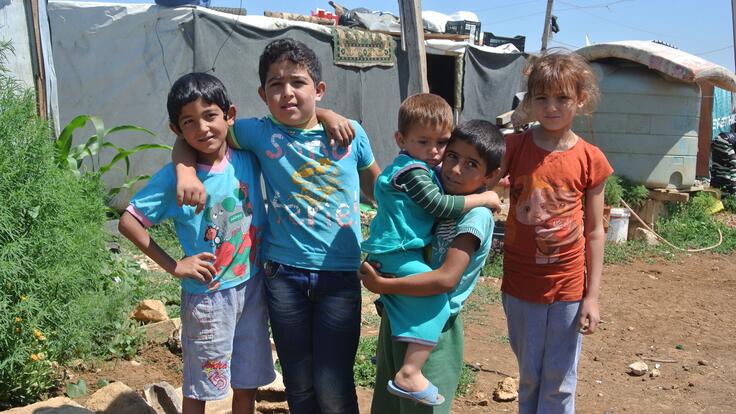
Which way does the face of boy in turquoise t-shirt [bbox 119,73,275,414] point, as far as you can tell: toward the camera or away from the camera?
toward the camera

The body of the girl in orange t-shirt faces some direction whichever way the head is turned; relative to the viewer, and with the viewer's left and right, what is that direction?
facing the viewer

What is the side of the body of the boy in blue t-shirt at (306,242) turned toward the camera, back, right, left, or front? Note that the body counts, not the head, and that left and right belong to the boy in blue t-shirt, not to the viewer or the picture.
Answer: front

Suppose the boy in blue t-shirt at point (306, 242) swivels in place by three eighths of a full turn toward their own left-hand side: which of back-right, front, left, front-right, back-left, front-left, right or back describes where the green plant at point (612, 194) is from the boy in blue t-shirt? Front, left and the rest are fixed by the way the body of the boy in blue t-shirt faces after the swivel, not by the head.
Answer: front

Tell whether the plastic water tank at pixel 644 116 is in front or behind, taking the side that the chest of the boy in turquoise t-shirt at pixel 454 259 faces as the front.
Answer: behind

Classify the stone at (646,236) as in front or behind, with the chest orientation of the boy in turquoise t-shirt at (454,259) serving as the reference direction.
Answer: behind

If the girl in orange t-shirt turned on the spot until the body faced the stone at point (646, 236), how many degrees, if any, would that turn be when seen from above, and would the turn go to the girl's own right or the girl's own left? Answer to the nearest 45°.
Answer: approximately 180°

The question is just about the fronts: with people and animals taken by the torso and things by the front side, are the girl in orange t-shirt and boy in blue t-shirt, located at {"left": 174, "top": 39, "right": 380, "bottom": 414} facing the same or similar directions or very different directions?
same or similar directions

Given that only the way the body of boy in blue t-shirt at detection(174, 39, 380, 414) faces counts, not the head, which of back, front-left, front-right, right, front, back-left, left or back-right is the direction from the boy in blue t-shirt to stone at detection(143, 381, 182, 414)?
back-right

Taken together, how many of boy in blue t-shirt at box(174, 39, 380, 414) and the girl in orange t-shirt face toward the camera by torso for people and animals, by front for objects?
2

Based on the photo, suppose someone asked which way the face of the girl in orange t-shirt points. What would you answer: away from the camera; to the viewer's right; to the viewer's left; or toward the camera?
toward the camera

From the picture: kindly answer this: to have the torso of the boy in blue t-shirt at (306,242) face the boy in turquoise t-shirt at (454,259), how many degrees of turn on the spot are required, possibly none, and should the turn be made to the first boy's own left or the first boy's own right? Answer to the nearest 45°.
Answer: approximately 45° to the first boy's own left

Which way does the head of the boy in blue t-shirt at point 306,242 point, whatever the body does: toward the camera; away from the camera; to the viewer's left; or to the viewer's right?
toward the camera

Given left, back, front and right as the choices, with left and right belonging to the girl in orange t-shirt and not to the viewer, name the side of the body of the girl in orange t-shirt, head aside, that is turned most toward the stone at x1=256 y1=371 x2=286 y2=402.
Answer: right

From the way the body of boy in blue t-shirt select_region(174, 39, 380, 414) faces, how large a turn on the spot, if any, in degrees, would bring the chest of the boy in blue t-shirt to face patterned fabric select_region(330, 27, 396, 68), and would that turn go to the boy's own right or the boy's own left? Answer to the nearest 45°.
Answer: approximately 180°
